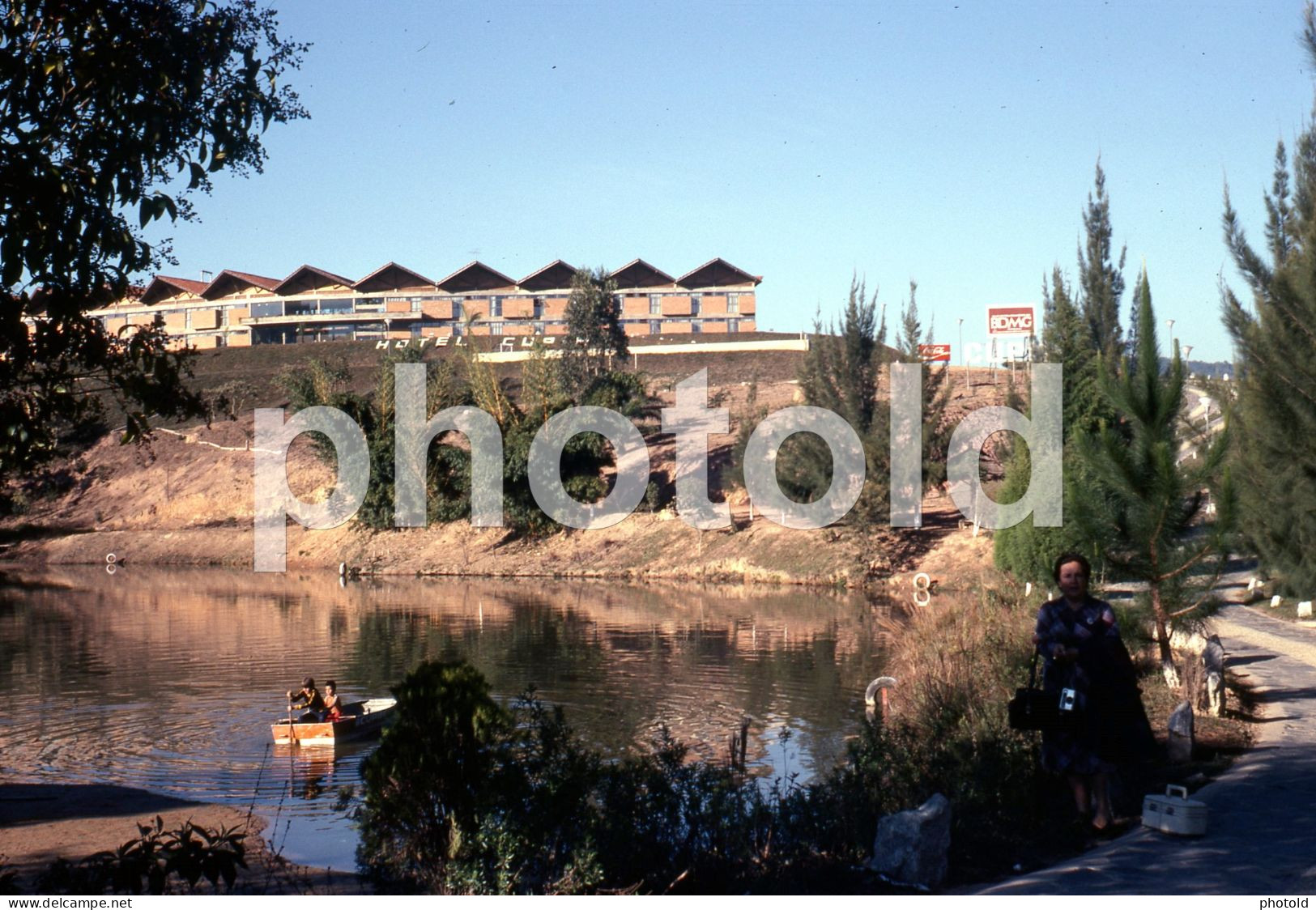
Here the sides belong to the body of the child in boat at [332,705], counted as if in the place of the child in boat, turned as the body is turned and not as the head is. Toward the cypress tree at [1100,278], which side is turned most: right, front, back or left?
back

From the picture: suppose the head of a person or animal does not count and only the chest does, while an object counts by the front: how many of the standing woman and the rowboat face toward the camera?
1

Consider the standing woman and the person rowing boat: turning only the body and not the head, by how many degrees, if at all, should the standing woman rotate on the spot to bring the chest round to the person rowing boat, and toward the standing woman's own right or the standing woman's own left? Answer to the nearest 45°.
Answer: approximately 135° to the standing woman's own right

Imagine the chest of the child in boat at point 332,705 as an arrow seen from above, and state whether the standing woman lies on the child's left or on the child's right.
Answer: on the child's left

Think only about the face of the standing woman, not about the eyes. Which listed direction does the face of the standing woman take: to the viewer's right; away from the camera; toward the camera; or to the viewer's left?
toward the camera

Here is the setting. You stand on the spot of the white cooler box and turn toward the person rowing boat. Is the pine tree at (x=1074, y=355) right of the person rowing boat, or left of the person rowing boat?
right

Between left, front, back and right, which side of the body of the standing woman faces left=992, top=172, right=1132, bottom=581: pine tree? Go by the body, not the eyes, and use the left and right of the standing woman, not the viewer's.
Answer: back

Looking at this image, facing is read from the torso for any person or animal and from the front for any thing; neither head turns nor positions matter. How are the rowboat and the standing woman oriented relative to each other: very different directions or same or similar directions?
very different directions

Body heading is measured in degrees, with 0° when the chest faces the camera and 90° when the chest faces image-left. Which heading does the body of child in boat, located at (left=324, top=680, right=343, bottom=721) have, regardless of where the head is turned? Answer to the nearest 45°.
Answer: approximately 45°

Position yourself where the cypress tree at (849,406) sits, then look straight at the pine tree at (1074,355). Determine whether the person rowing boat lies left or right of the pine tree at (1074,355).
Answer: right

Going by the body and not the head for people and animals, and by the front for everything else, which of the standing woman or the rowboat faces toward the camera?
the standing woman

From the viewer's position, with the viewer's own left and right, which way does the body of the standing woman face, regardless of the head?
facing the viewer

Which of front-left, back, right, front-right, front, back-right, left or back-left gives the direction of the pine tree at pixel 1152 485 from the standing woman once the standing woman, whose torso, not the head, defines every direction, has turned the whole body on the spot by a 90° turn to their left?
left
